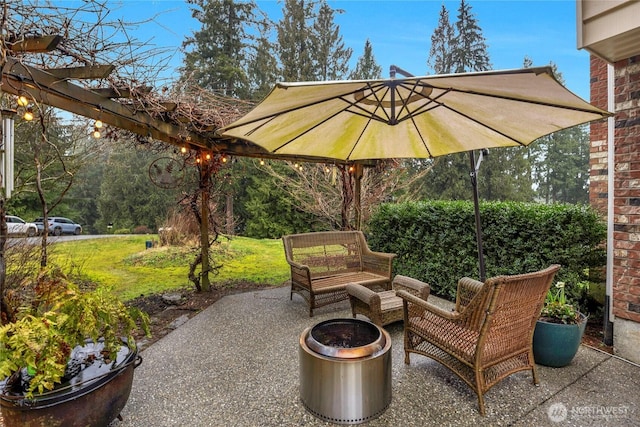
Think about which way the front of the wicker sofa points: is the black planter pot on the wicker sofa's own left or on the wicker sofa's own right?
on the wicker sofa's own right

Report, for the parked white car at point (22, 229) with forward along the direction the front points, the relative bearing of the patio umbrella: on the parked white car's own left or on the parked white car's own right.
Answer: on the parked white car's own right

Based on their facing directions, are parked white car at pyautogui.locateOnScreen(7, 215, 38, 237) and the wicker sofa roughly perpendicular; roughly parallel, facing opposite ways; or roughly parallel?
roughly perpendicular

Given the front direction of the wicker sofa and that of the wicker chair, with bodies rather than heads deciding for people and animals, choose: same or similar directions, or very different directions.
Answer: very different directions

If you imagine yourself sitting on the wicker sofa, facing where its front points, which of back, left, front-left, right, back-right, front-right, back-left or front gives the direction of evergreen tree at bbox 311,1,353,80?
back-left

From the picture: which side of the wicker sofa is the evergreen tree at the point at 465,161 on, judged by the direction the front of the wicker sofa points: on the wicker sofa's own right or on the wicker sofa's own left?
on the wicker sofa's own left

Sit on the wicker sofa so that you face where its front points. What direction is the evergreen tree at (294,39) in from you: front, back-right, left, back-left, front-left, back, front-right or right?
back-left

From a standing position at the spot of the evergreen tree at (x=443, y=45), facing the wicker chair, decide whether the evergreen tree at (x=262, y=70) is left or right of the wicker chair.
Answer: right

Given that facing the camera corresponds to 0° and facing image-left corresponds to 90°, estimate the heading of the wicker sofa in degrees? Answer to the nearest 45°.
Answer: approximately 315°

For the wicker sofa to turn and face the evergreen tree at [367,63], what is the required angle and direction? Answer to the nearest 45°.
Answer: approximately 135° to its left

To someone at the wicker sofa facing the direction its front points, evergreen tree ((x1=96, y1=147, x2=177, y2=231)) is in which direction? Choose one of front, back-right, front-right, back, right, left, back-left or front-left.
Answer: back

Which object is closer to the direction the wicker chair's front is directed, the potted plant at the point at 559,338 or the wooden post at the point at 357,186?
the wooden post
